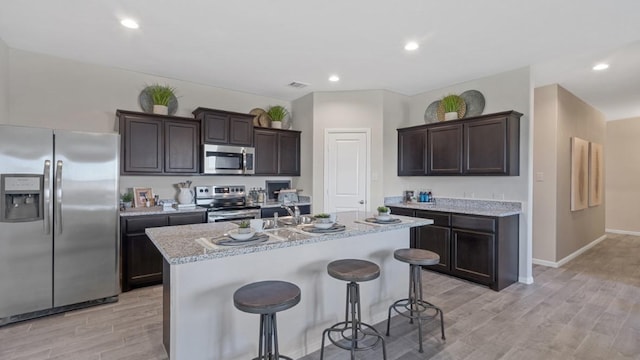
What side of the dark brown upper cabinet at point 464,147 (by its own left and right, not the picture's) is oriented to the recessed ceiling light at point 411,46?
front

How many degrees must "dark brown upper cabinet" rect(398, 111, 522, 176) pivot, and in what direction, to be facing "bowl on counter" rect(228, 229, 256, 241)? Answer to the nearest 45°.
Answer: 0° — it already faces it

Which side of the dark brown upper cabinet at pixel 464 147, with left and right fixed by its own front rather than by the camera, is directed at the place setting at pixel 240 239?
front

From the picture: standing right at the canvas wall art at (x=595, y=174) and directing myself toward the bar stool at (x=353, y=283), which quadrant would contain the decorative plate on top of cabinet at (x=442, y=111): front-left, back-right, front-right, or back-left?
front-right

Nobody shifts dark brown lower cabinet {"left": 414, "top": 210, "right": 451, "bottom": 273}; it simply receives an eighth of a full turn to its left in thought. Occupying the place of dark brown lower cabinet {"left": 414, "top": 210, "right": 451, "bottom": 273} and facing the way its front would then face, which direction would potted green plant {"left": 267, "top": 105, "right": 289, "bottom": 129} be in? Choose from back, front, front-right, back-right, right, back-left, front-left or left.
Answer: right

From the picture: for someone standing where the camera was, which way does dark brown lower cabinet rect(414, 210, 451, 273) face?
facing the viewer and to the left of the viewer

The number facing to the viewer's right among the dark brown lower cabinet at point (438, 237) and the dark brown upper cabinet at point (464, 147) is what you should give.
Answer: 0

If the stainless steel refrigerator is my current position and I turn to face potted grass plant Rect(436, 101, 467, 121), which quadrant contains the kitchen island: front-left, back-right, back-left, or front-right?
front-right
